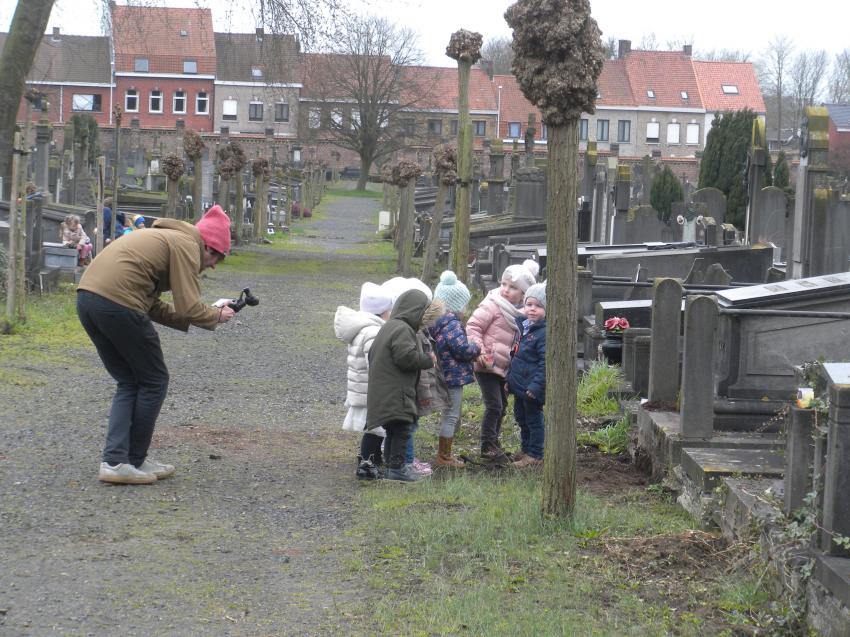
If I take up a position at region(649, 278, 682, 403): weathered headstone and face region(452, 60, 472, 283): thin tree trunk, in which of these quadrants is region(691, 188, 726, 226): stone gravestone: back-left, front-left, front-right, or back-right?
front-right

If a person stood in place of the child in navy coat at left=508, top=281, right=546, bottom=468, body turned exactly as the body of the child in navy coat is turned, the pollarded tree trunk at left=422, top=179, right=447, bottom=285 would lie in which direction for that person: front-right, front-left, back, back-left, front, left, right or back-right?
back-right

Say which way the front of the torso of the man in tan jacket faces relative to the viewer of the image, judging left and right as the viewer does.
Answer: facing to the right of the viewer

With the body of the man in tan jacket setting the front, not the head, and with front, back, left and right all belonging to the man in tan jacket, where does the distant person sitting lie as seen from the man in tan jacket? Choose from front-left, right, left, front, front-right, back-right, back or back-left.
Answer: left

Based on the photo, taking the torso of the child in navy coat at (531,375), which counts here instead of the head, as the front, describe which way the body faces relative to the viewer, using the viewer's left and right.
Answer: facing the viewer and to the left of the viewer

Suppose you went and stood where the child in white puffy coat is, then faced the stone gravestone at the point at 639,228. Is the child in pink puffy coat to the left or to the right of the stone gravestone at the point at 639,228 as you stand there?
right

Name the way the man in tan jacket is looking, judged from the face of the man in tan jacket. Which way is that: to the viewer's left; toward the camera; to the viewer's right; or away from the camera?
to the viewer's right

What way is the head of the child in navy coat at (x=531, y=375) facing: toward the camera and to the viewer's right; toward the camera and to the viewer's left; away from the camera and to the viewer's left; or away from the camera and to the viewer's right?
toward the camera and to the viewer's left

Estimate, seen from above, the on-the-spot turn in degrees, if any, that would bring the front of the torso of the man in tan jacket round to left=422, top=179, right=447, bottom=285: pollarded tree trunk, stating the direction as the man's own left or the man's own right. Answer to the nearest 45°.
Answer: approximately 90° to the man's own left
